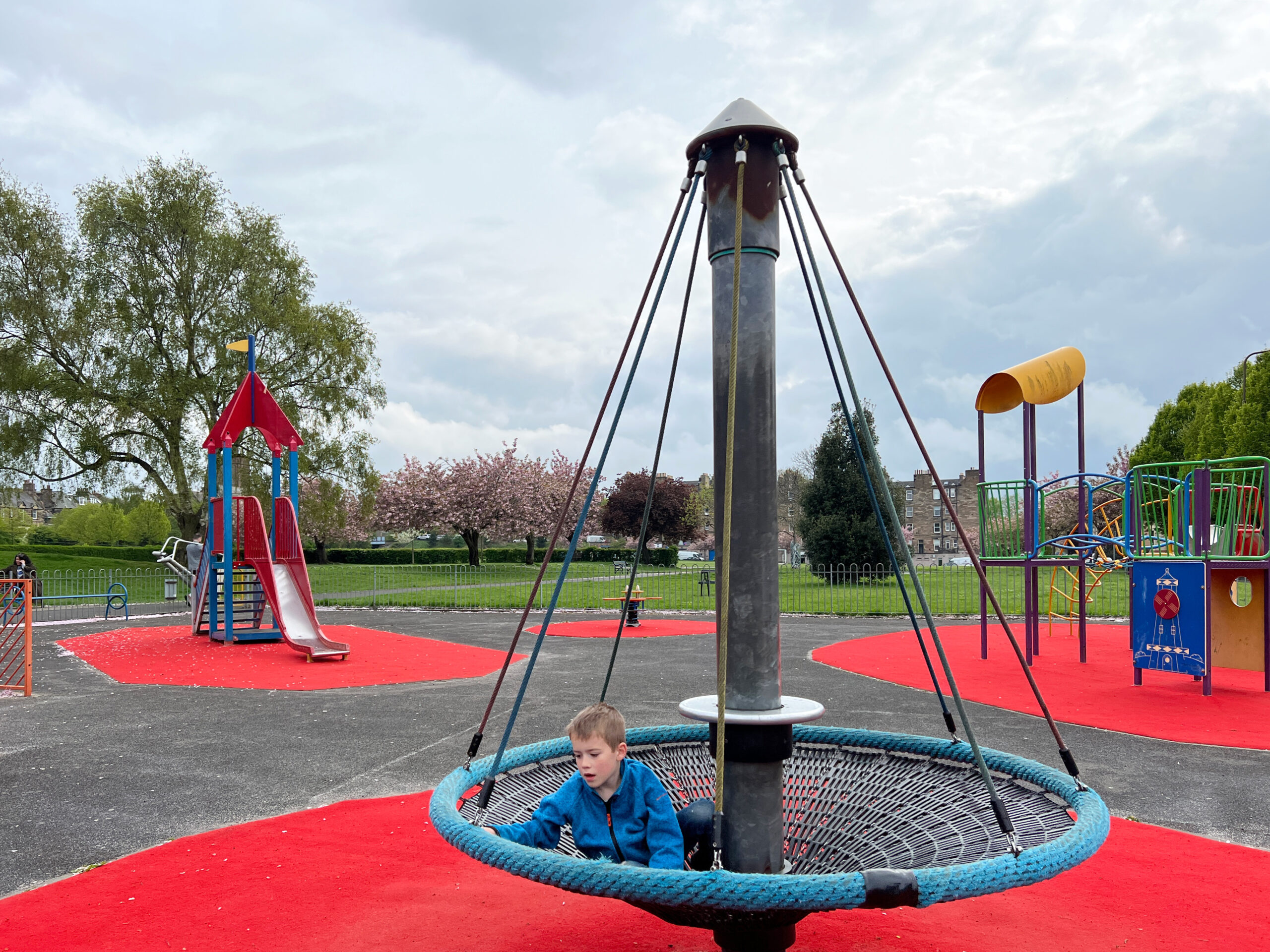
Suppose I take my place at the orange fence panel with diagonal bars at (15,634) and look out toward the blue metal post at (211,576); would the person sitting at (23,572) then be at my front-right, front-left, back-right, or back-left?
front-left

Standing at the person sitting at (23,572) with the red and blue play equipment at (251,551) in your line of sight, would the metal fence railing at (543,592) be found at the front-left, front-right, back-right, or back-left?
front-left

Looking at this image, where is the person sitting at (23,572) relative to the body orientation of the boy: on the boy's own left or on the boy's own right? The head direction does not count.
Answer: on the boy's own right

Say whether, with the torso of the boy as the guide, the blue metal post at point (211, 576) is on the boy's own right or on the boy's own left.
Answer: on the boy's own right

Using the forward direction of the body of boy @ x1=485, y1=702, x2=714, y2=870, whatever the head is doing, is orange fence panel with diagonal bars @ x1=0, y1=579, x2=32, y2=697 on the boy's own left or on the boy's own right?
on the boy's own right

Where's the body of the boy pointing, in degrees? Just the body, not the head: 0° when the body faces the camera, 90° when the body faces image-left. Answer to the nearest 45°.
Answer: approximately 45°

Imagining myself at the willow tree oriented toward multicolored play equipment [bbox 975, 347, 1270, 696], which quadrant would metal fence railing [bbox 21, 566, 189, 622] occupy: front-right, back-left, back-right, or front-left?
front-right

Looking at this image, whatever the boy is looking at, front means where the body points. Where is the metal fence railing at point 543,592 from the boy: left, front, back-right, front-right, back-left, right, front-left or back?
back-right

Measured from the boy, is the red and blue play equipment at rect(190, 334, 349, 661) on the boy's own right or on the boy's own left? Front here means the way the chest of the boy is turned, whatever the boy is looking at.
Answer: on the boy's own right

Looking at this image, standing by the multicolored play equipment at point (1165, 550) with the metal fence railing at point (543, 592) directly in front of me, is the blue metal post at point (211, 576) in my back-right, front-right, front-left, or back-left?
front-left
